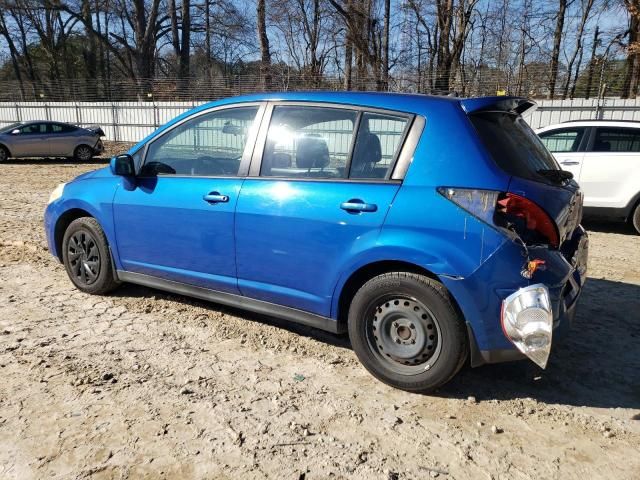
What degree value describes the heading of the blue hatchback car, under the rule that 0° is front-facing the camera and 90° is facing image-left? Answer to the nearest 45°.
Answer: approximately 135°

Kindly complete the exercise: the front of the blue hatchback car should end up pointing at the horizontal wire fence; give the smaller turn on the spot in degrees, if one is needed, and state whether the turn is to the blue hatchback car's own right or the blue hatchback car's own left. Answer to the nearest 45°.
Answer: approximately 45° to the blue hatchback car's own right

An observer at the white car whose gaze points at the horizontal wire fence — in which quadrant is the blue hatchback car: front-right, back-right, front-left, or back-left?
back-left

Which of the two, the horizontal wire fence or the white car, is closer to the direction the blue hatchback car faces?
the horizontal wire fence

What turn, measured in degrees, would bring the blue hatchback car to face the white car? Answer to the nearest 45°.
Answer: approximately 90° to its right
